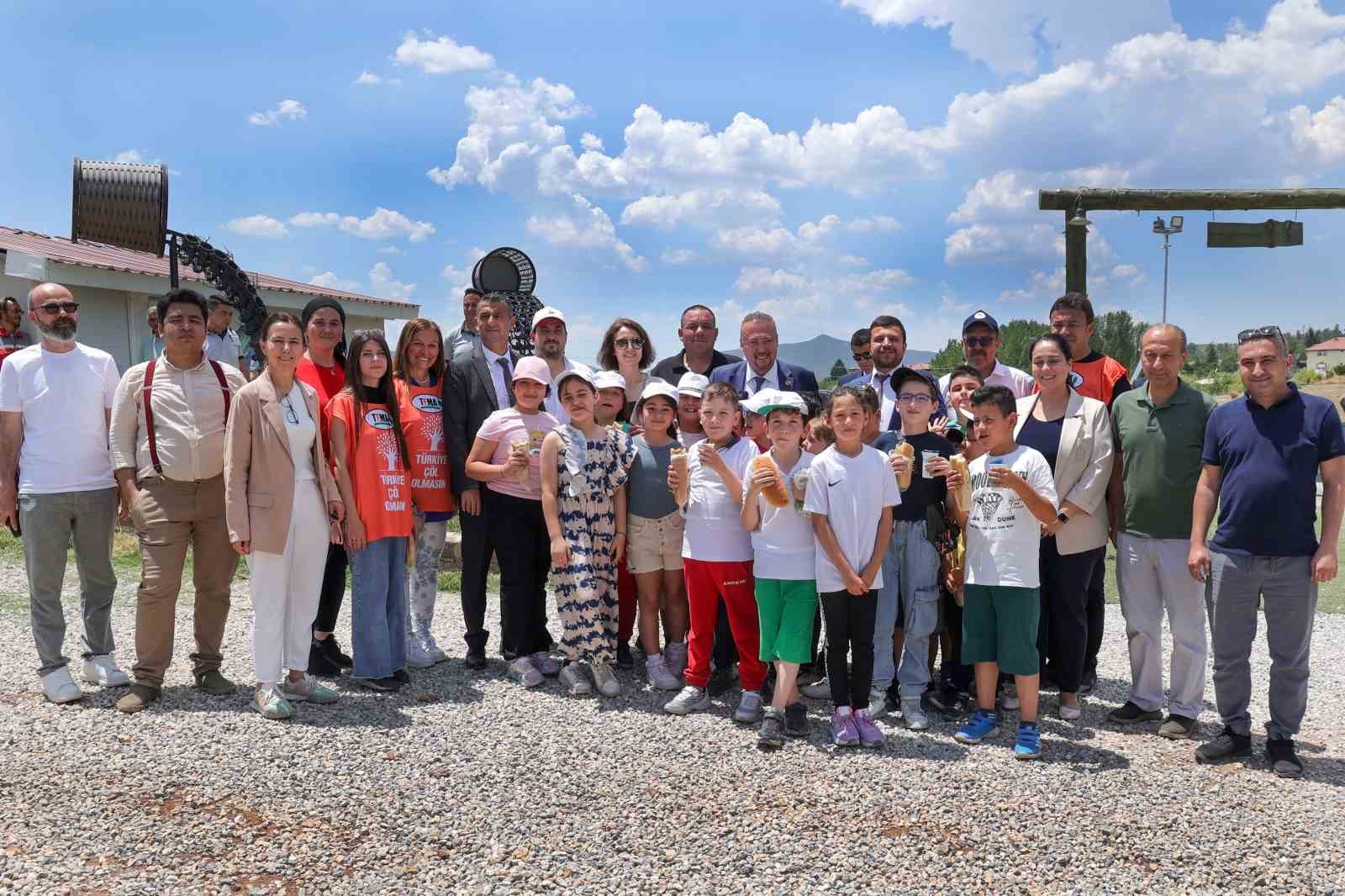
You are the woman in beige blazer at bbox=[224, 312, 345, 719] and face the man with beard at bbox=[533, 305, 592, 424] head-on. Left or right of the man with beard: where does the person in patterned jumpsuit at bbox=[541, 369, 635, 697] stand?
right

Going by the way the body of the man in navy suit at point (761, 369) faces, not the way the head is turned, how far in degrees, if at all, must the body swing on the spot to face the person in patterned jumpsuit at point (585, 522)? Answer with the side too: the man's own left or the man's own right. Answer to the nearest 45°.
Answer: approximately 45° to the man's own right

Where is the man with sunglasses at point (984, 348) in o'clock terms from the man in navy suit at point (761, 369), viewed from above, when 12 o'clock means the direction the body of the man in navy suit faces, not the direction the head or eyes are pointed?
The man with sunglasses is roughly at 9 o'clock from the man in navy suit.

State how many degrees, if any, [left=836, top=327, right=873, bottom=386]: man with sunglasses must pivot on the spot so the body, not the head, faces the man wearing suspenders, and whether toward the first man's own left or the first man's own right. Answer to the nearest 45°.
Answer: approximately 45° to the first man's own right

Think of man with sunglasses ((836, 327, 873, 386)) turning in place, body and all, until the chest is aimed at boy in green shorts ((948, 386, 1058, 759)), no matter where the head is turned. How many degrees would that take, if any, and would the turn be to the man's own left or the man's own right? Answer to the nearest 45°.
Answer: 0° — they already face them
